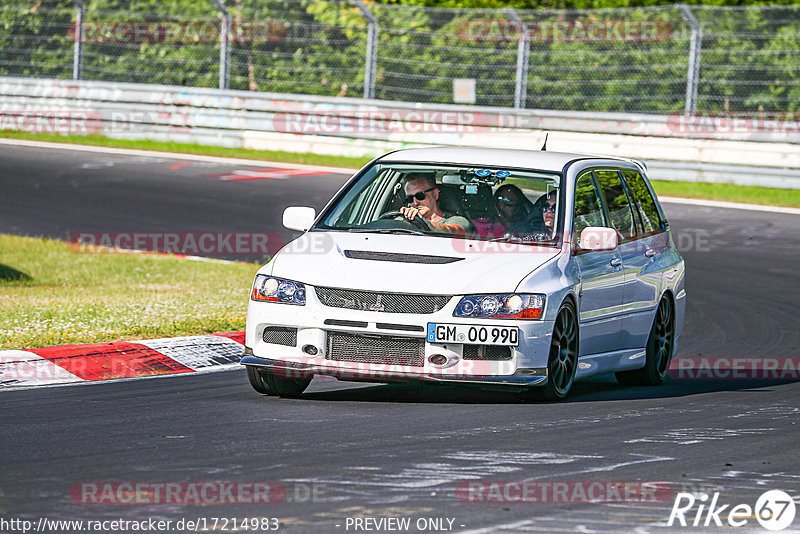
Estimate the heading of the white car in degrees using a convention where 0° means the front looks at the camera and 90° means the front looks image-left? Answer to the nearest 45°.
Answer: approximately 45°

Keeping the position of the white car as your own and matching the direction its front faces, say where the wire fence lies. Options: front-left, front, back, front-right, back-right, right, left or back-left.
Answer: back-right

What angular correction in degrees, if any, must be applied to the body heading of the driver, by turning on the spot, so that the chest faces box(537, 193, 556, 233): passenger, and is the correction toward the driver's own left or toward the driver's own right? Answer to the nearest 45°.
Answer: approximately 135° to the driver's own left

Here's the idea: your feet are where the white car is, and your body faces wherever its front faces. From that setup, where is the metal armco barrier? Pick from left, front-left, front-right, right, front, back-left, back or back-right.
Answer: back-right
